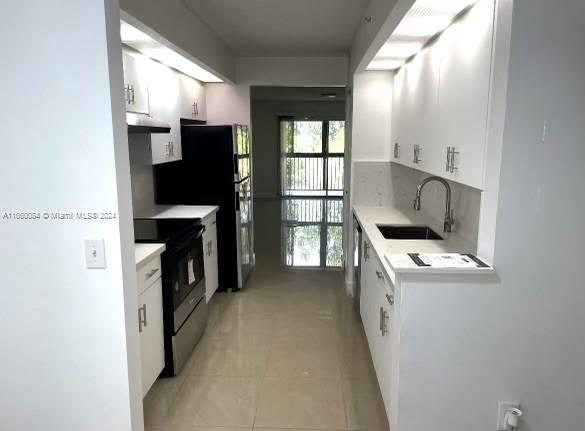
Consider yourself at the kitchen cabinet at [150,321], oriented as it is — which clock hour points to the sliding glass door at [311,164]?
The sliding glass door is roughly at 10 o'clock from the kitchen cabinet.

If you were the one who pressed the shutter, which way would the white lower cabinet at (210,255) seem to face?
facing to the right of the viewer

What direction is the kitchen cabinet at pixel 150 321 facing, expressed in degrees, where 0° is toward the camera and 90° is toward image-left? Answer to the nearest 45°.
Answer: approximately 270°

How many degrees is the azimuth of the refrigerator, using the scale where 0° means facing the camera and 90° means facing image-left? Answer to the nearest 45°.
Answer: approximately 270°

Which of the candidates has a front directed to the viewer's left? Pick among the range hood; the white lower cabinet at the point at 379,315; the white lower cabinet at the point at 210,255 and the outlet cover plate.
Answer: the white lower cabinet at the point at 379,315

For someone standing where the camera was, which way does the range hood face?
facing to the right of the viewer

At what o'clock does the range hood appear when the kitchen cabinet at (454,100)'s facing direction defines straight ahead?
The range hood is roughly at 12 o'clock from the kitchen cabinet.

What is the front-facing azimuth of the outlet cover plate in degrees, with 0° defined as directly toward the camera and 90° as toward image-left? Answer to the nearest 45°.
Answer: approximately 0°

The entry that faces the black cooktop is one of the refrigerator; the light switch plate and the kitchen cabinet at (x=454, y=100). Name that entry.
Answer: the kitchen cabinet

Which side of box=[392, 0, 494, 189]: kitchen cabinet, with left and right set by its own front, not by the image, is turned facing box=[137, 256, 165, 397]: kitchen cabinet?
front

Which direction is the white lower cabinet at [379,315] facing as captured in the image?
to the viewer's left
